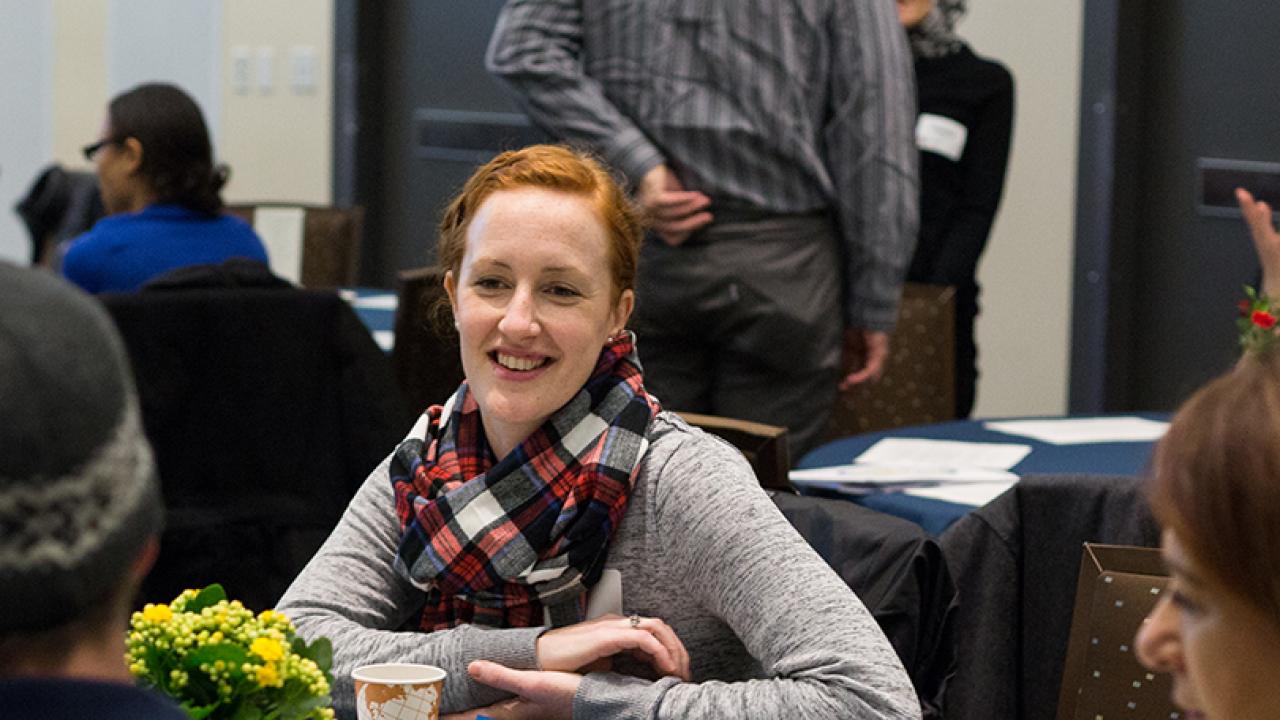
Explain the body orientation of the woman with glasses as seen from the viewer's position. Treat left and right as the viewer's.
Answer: facing away from the viewer and to the left of the viewer

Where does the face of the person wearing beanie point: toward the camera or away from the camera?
away from the camera

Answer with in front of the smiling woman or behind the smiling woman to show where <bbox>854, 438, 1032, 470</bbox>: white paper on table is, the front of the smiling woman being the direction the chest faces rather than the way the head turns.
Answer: behind

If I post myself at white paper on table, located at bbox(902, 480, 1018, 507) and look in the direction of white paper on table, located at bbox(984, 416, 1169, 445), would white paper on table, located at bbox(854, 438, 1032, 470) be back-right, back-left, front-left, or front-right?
front-left

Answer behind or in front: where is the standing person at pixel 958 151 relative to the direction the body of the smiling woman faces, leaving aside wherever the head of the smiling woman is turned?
behind

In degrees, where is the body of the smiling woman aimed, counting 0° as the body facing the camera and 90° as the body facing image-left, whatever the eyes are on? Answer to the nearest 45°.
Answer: approximately 45°

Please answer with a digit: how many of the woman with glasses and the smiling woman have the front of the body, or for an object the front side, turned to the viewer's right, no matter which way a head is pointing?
0

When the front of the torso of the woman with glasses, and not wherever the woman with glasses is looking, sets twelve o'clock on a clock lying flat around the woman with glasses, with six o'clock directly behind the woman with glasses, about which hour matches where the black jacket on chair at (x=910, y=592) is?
The black jacket on chair is roughly at 7 o'clock from the woman with glasses.

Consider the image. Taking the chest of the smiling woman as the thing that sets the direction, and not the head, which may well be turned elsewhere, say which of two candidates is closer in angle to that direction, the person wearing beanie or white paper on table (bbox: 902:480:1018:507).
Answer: the person wearing beanie

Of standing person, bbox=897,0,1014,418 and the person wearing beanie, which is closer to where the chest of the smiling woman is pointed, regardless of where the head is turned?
the person wearing beanie

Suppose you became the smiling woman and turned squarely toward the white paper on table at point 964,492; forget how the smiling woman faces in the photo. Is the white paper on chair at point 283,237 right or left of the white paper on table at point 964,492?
left

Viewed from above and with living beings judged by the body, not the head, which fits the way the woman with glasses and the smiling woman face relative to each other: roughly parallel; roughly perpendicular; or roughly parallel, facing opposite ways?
roughly parallel, facing opposite ways

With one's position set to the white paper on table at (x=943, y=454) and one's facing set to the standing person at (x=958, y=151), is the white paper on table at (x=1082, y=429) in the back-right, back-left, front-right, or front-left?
front-right
